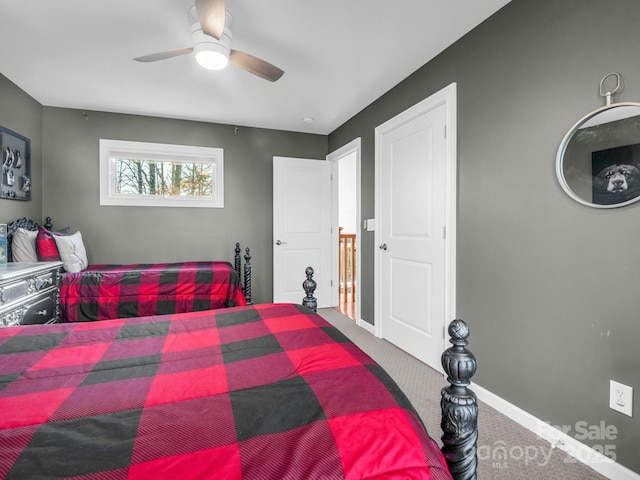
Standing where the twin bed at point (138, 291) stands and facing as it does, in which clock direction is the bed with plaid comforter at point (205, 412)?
The bed with plaid comforter is roughly at 3 o'clock from the twin bed.

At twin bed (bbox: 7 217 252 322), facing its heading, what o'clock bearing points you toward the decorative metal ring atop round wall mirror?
The decorative metal ring atop round wall mirror is roughly at 2 o'clock from the twin bed.

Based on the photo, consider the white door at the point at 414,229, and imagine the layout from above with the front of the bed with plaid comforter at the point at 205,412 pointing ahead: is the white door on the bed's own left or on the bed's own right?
on the bed's own left

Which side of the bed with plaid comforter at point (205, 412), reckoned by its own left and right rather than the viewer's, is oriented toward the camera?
right

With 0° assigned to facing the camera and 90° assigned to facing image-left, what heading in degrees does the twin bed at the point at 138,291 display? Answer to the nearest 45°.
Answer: approximately 270°

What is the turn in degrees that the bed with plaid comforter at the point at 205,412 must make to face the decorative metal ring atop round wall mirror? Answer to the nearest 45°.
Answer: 0° — it already faces it

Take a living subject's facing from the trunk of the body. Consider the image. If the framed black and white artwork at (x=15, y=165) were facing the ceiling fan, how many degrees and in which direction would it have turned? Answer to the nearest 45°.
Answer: approximately 45° to its right

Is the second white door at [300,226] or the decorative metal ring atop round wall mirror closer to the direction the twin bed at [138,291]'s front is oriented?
the second white door

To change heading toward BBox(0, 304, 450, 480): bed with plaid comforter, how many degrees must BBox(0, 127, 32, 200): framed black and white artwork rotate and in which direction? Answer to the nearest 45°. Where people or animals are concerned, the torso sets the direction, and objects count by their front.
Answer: approximately 45° to its right
